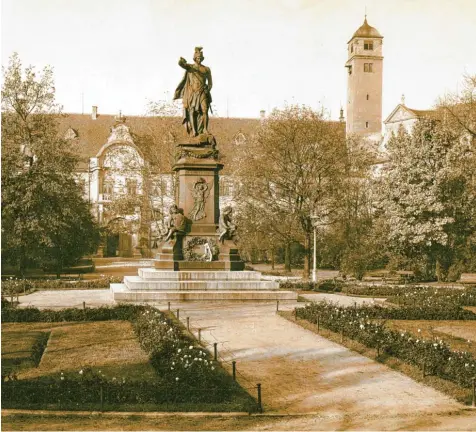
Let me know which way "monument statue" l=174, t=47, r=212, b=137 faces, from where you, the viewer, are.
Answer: facing the viewer

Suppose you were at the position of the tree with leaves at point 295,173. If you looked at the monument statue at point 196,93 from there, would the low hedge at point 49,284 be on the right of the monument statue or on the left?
right

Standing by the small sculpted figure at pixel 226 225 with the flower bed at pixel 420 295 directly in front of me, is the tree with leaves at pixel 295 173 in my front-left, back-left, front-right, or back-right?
front-left

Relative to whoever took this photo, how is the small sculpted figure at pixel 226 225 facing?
facing the viewer and to the right of the viewer

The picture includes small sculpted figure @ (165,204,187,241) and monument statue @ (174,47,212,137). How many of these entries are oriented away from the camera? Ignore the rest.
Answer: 0

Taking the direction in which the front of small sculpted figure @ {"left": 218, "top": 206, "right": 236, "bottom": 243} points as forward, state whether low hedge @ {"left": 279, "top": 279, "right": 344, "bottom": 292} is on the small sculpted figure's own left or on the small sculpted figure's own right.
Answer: on the small sculpted figure's own left

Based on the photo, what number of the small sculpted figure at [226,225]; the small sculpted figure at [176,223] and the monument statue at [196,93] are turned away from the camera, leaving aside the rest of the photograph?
0

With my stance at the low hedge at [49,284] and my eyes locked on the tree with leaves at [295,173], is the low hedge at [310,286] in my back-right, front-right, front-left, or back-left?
front-right

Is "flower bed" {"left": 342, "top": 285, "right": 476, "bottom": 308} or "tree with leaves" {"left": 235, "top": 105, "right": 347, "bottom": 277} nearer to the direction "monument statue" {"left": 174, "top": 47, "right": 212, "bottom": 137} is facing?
the flower bed

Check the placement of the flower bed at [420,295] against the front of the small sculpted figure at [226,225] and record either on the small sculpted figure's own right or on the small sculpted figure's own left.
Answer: on the small sculpted figure's own left

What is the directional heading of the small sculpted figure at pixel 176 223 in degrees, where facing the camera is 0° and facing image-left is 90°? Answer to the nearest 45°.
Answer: approximately 45°

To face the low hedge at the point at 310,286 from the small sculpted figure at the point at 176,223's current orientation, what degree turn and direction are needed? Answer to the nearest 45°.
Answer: approximately 180°

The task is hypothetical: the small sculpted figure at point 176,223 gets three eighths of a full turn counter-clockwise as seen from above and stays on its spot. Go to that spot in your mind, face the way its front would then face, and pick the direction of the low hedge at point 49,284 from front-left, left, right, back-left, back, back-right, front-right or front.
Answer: back-left

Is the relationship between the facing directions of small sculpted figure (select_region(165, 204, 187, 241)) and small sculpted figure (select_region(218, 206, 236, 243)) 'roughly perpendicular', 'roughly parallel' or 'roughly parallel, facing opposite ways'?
roughly perpendicular
